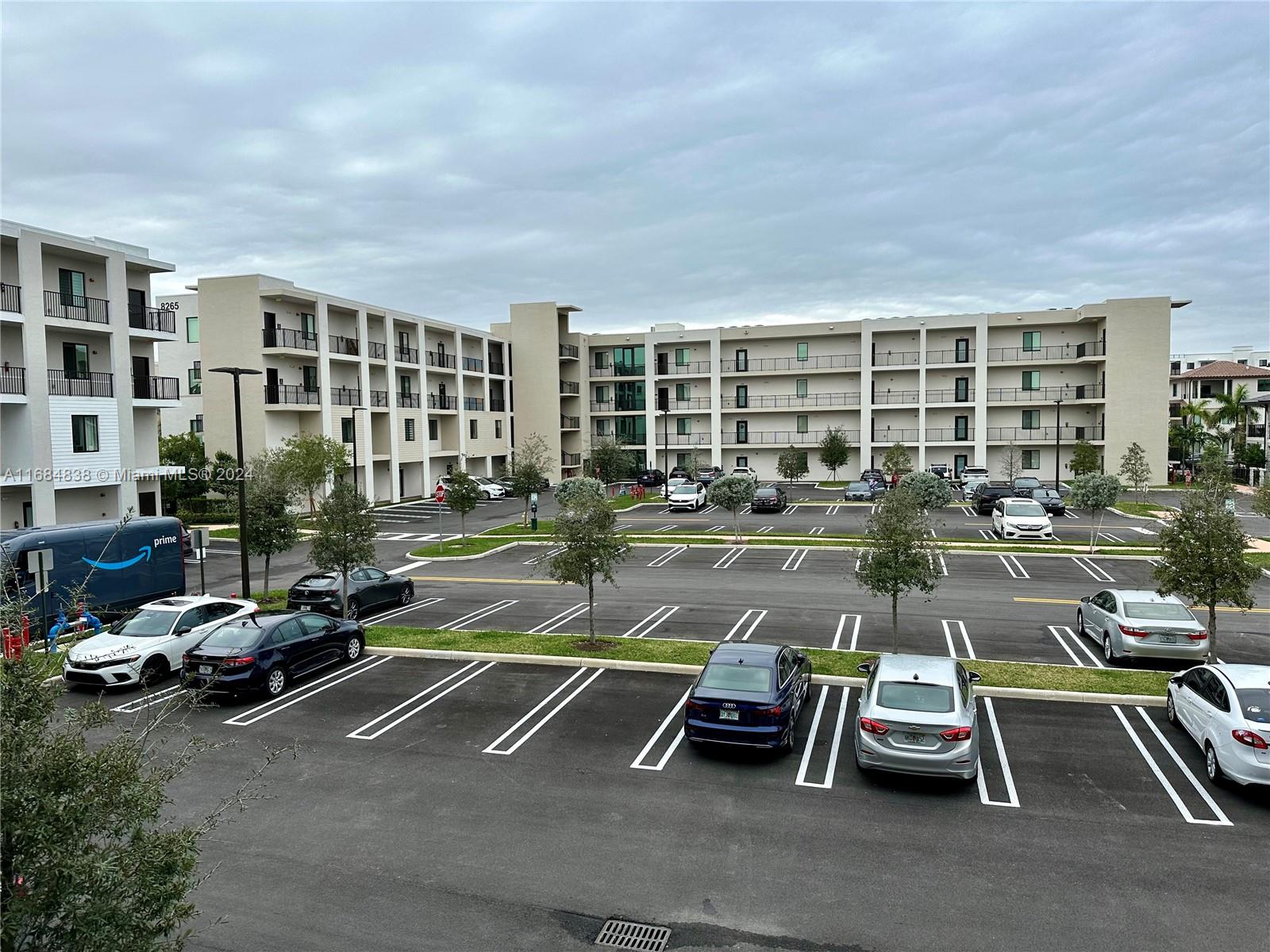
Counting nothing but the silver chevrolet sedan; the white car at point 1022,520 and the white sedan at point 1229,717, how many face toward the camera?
1

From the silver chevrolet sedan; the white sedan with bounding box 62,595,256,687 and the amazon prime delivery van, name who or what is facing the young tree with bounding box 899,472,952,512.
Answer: the silver chevrolet sedan

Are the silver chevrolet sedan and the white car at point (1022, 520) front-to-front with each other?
yes

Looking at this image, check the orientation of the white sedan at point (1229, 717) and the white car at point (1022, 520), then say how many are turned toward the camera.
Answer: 1

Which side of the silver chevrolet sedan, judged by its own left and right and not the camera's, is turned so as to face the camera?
back

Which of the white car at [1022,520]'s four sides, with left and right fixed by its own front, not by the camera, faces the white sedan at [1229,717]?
front

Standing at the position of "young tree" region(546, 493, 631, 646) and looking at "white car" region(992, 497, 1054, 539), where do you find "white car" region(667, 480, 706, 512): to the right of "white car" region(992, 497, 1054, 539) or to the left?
left

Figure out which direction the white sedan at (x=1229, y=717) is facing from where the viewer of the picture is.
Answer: facing away from the viewer and to the left of the viewer

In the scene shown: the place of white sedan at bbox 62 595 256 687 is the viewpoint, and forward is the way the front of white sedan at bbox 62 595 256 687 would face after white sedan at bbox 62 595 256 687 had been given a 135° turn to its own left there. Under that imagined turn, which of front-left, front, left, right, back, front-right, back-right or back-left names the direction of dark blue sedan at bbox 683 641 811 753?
front-right

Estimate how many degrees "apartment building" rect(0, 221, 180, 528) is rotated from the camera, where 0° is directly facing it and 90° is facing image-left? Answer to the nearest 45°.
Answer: approximately 315°

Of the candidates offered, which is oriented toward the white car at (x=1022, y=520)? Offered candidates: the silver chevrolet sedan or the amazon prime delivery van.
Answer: the silver chevrolet sedan

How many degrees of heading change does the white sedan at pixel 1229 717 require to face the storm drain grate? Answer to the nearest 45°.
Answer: approximately 90° to its left
